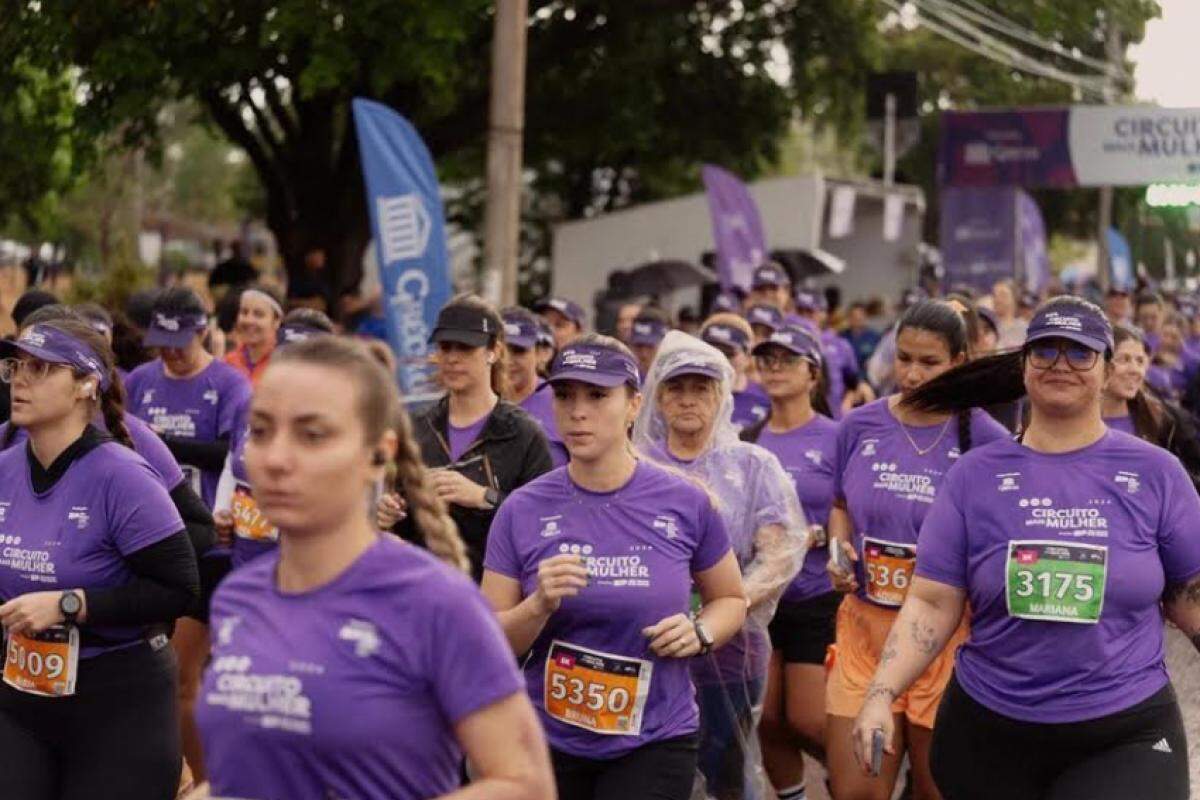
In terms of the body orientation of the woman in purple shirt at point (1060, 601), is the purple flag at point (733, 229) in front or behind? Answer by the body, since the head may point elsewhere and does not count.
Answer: behind

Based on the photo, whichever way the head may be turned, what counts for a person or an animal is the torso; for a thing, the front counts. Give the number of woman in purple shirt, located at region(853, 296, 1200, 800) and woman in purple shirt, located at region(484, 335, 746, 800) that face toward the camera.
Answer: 2

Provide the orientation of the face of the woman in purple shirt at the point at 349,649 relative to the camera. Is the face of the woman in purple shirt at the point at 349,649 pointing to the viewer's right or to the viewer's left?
to the viewer's left

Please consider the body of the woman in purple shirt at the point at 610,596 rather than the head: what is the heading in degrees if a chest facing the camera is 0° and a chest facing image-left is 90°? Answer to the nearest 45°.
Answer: approximately 0°

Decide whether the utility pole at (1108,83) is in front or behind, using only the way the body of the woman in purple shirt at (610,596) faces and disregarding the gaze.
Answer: behind

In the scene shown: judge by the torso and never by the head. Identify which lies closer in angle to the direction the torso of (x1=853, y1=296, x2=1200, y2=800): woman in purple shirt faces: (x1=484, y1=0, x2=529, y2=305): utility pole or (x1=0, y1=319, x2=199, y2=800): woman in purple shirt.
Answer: the woman in purple shirt

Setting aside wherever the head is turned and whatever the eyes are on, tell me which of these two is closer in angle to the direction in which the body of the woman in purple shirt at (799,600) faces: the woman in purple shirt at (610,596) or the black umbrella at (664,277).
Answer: the woman in purple shirt
